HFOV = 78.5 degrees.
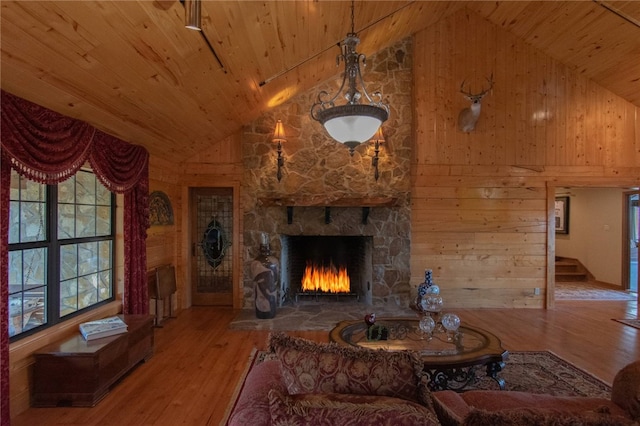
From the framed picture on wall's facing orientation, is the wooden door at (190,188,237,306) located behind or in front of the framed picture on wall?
in front

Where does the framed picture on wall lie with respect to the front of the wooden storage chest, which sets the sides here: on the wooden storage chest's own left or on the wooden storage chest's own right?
on the wooden storage chest's own left

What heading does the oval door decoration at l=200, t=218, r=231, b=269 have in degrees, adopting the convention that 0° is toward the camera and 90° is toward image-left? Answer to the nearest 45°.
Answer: approximately 0°

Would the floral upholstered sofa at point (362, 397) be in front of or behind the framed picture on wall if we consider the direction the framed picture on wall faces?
in front

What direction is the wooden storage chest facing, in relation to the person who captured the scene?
facing the viewer and to the right of the viewer

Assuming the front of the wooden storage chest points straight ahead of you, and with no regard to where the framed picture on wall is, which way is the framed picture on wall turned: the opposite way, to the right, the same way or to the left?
to the right

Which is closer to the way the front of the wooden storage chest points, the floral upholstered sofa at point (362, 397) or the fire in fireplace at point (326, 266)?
the floral upholstered sofa

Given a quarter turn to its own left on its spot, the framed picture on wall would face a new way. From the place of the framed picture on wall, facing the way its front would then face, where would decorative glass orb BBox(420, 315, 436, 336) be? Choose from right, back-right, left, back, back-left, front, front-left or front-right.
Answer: right

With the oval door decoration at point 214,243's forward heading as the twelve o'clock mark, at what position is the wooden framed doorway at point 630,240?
The wooden framed doorway is roughly at 9 o'clock from the oval door decoration.

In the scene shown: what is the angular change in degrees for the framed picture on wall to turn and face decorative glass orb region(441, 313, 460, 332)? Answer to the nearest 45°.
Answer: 0° — it already faces it

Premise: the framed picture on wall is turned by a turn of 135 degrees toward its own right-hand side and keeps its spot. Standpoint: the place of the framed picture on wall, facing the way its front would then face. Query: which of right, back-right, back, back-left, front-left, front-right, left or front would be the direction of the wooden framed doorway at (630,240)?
back

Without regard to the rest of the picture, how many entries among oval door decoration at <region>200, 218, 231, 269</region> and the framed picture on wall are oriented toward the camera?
2

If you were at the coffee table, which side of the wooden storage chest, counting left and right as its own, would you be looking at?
front
